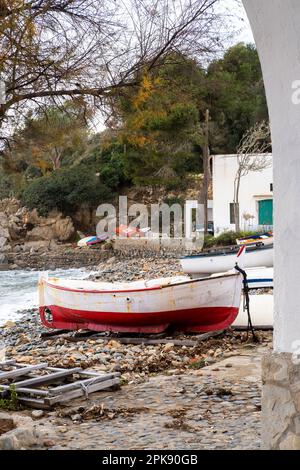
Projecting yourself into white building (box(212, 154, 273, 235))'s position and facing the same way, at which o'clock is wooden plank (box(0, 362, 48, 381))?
The wooden plank is roughly at 12 o'clock from the white building.

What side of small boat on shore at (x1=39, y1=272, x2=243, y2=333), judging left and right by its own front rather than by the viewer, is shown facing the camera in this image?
right

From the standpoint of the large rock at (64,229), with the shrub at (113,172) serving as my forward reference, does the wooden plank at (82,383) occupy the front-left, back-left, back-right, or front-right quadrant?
back-right

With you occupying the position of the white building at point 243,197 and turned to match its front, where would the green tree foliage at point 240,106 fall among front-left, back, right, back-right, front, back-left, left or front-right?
back

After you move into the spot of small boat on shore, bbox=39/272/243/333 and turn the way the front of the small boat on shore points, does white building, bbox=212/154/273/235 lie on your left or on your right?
on your left
